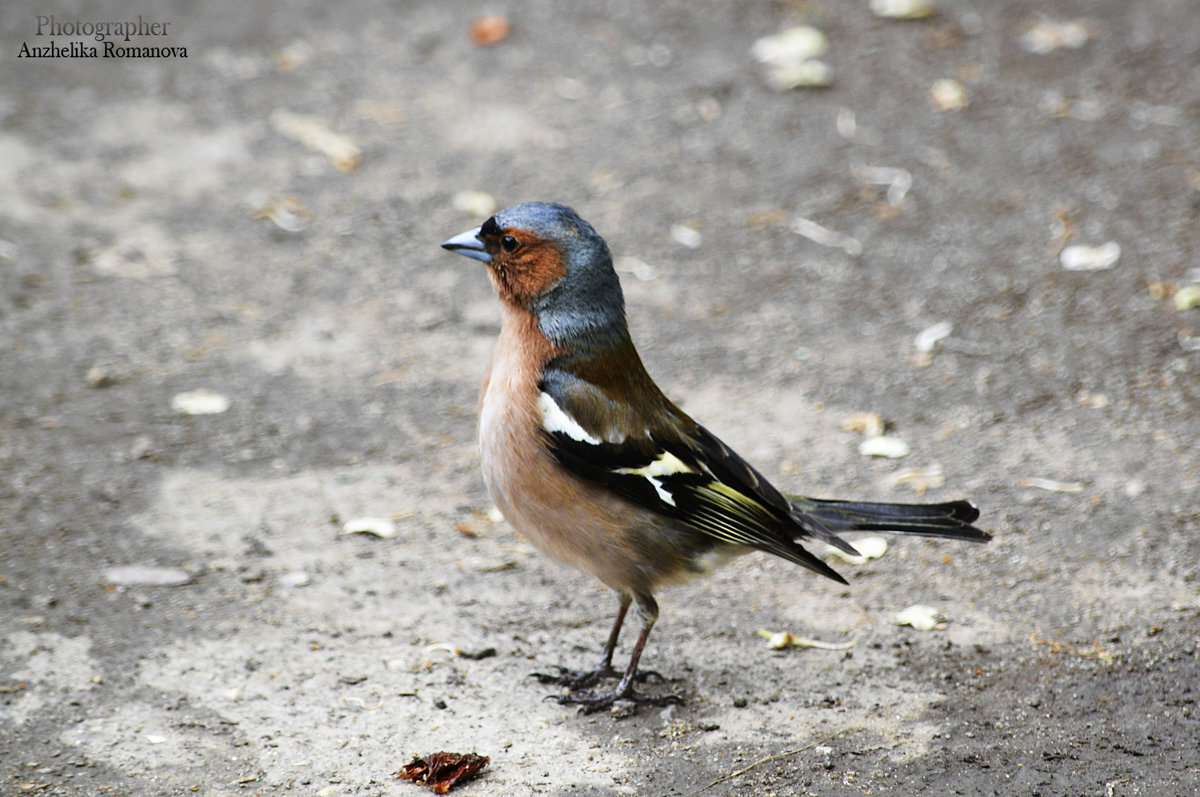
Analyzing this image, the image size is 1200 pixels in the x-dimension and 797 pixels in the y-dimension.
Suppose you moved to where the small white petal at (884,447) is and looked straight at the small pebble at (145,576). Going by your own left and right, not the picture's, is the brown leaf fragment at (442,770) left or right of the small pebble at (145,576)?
left

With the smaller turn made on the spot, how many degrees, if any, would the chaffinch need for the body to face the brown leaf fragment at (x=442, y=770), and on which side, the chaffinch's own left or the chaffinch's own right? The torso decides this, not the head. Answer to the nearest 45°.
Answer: approximately 45° to the chaffinch's own left

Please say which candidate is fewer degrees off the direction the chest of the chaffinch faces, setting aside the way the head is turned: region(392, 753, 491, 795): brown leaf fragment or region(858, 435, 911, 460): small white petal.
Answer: the brown leaf fragment

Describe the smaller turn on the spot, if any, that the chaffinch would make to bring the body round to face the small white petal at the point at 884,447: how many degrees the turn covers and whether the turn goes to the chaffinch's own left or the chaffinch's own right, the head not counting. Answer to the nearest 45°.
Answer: approximately 135° to the chaffinch's own right

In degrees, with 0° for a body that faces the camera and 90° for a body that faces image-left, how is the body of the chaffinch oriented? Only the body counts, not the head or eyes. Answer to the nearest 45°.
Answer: approximately 90°

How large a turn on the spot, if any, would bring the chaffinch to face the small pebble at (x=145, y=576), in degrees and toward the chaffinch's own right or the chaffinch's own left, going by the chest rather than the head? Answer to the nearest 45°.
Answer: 0° — it already faces it

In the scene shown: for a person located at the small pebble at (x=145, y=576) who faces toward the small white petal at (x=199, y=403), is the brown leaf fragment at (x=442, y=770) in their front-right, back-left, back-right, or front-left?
back-right

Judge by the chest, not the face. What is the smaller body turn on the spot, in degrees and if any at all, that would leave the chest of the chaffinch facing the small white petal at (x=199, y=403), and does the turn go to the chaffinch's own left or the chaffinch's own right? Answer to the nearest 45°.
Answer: approximately 45° to the chaffinch's own right

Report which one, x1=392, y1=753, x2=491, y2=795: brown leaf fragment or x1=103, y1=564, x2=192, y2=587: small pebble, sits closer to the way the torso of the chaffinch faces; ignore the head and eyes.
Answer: the small pebble
